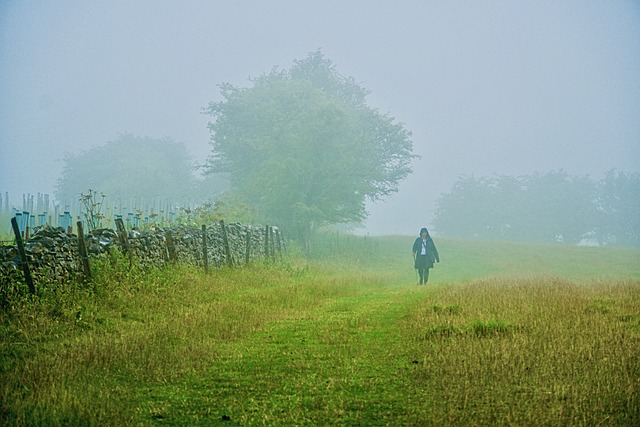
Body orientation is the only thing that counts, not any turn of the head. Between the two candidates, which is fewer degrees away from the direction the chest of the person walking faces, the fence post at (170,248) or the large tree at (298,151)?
the fence post

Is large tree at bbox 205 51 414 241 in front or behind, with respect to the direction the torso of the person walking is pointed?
behind

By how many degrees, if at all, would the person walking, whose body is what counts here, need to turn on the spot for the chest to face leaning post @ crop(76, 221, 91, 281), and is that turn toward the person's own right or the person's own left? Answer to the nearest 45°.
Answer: approximately 45° to the person's own right

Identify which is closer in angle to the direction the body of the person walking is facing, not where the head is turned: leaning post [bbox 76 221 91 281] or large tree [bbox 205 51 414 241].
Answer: the leaning post

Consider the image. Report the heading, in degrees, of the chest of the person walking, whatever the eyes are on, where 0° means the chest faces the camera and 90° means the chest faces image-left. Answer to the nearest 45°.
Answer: approximately 0°

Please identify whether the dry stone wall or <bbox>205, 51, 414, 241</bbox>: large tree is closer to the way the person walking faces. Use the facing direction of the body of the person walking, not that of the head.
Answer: the dry stone wall
